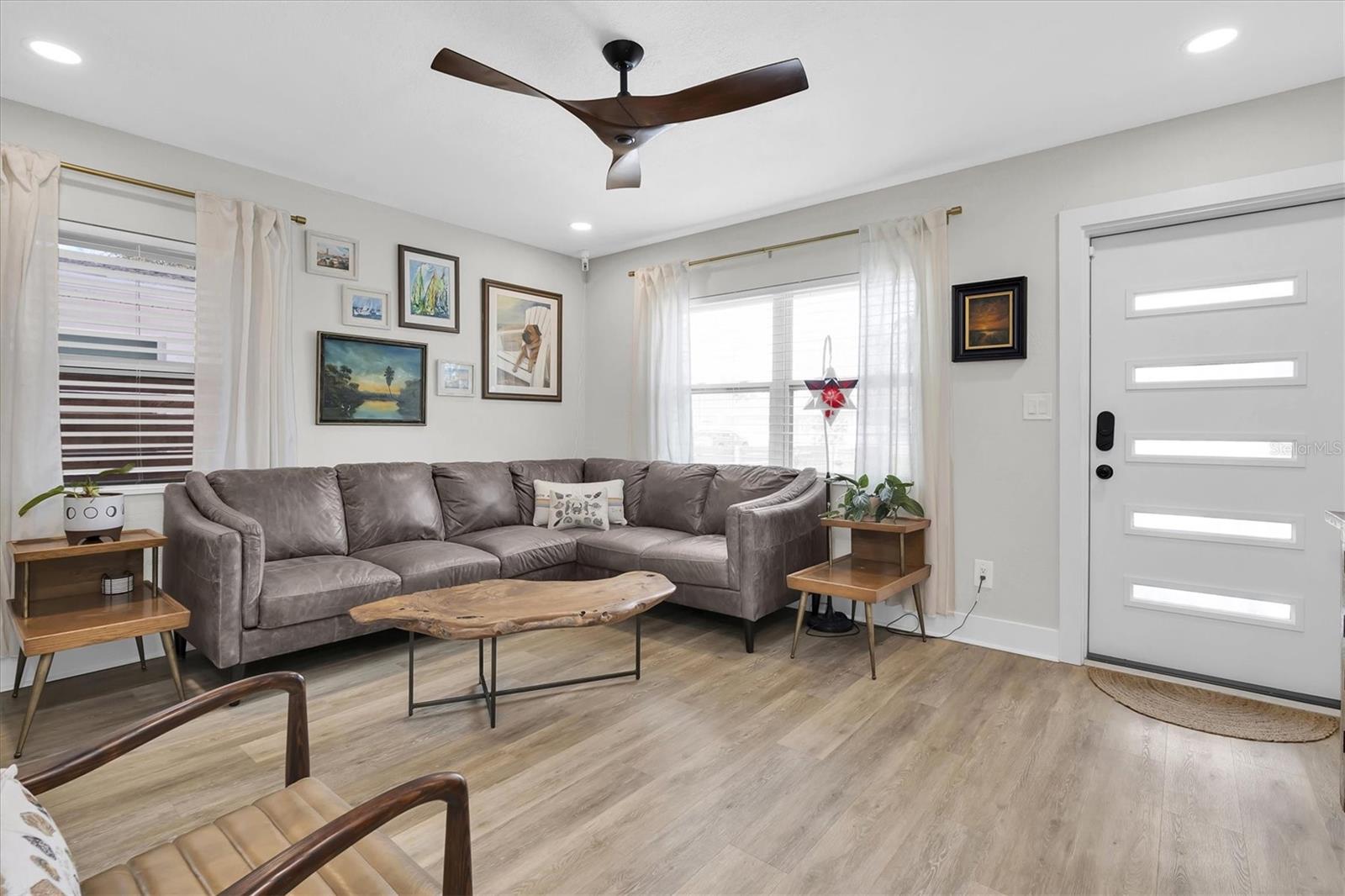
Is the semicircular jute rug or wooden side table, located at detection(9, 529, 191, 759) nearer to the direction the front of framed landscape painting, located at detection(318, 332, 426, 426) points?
the semicircular jute rug

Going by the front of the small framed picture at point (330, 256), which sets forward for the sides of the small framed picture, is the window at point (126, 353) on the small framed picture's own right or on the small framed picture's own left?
on the small framed picture's own right

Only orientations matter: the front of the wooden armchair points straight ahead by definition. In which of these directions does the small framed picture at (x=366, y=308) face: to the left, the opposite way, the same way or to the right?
to the right

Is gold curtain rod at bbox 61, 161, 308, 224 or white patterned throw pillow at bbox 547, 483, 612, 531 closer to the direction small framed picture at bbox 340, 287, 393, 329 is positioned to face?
the white patterned throw pillow

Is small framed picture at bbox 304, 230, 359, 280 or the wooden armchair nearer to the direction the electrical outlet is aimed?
the wooden armchair

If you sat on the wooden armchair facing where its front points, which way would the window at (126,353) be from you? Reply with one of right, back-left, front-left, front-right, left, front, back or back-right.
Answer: front-left

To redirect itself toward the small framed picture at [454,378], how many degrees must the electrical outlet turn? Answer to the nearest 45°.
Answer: approximately 90° to its right

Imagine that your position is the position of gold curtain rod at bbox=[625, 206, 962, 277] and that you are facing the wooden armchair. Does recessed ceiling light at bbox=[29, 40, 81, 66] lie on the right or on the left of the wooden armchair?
right

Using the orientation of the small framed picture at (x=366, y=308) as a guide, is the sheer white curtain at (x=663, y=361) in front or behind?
in front

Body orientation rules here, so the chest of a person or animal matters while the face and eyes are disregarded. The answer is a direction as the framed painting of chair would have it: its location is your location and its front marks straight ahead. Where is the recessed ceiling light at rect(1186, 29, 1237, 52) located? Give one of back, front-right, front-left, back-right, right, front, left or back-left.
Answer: front

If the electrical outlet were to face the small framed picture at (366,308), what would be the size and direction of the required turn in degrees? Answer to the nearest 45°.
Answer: approximately 90° to its right

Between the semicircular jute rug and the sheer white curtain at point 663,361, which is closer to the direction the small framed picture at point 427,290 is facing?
the semicircular jute rug

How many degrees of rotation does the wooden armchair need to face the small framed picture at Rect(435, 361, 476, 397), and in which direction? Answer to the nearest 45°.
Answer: approximately 45° to its left

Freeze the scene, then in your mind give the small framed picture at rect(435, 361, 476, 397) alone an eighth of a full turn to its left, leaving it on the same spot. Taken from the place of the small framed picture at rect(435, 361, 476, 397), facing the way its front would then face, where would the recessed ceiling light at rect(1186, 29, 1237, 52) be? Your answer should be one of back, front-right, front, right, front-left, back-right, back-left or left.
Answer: front-right

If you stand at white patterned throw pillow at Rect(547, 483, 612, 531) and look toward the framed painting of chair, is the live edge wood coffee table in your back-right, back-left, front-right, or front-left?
back-left

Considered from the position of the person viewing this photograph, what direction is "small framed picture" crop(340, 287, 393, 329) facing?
facing the viewer and to the right of the viewer
